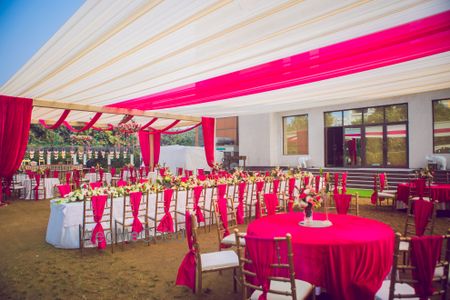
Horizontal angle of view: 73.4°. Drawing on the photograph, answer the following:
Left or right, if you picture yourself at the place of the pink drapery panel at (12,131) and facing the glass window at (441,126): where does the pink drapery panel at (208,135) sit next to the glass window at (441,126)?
left

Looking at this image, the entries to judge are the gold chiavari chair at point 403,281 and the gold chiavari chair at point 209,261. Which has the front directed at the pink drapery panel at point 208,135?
the gold chiavari chair at point 403,281

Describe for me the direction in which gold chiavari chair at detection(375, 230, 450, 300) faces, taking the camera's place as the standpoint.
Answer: facing away from the viewer and to the left of the viewer

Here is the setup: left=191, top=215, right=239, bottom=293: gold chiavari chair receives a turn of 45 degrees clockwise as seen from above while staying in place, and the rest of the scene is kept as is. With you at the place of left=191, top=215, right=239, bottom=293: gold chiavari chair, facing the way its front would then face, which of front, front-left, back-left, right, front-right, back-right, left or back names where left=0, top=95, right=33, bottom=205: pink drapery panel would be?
back

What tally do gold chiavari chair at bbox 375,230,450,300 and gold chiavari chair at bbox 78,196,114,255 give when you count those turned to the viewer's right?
0

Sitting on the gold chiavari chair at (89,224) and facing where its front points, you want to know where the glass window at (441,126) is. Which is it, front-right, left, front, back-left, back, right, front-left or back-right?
right

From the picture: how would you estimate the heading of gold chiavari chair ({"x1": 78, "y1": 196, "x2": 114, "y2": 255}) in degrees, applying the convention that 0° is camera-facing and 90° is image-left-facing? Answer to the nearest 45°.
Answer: approximately 180°

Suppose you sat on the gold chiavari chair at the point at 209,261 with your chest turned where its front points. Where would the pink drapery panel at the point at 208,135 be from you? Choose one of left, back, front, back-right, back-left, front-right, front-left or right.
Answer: left

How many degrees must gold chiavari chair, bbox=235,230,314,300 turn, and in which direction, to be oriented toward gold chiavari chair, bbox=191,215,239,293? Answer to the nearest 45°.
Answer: approximately 90° to its left

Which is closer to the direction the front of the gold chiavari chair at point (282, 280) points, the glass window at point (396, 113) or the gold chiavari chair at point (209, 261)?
the glass window

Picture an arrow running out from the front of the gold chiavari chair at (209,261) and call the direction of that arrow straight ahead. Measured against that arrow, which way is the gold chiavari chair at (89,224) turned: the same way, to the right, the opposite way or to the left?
to the left

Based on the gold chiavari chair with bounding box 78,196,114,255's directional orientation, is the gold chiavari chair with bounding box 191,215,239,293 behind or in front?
behind

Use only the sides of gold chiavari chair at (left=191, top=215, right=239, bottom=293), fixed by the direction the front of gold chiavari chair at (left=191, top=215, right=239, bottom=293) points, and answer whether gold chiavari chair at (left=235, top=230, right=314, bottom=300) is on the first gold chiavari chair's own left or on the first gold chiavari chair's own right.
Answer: on the first gold chiavari chair's own right

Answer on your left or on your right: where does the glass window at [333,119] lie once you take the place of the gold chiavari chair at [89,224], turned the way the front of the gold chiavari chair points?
on your right

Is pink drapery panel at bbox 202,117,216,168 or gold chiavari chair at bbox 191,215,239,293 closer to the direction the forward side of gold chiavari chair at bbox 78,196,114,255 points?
the pink drapery panel

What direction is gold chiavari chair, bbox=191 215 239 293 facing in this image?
to the viewer's right

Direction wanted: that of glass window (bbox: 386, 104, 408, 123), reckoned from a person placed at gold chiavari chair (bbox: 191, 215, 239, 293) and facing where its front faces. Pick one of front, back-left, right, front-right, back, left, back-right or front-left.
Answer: front-left

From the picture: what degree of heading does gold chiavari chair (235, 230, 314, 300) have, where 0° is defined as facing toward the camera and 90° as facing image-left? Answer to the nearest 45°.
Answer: approximately 225°

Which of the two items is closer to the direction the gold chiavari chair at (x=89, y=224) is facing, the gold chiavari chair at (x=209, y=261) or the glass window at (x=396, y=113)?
the glass window

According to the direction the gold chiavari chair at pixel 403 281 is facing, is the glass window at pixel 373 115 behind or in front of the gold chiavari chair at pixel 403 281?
in front
